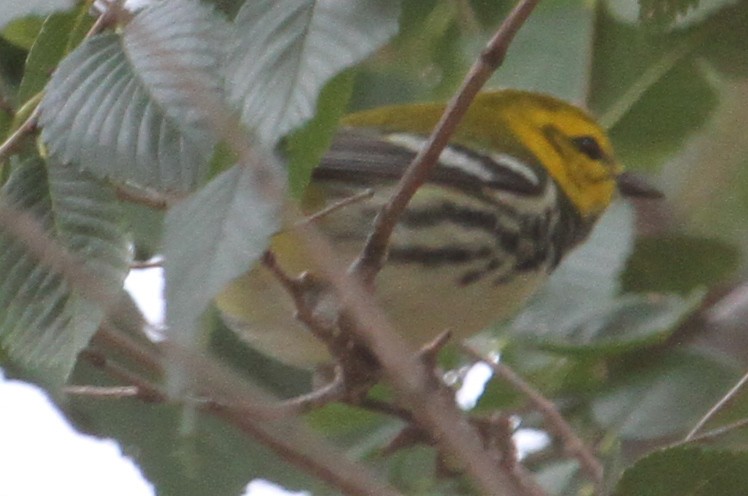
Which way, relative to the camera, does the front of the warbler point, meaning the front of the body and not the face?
to the viewer's right
